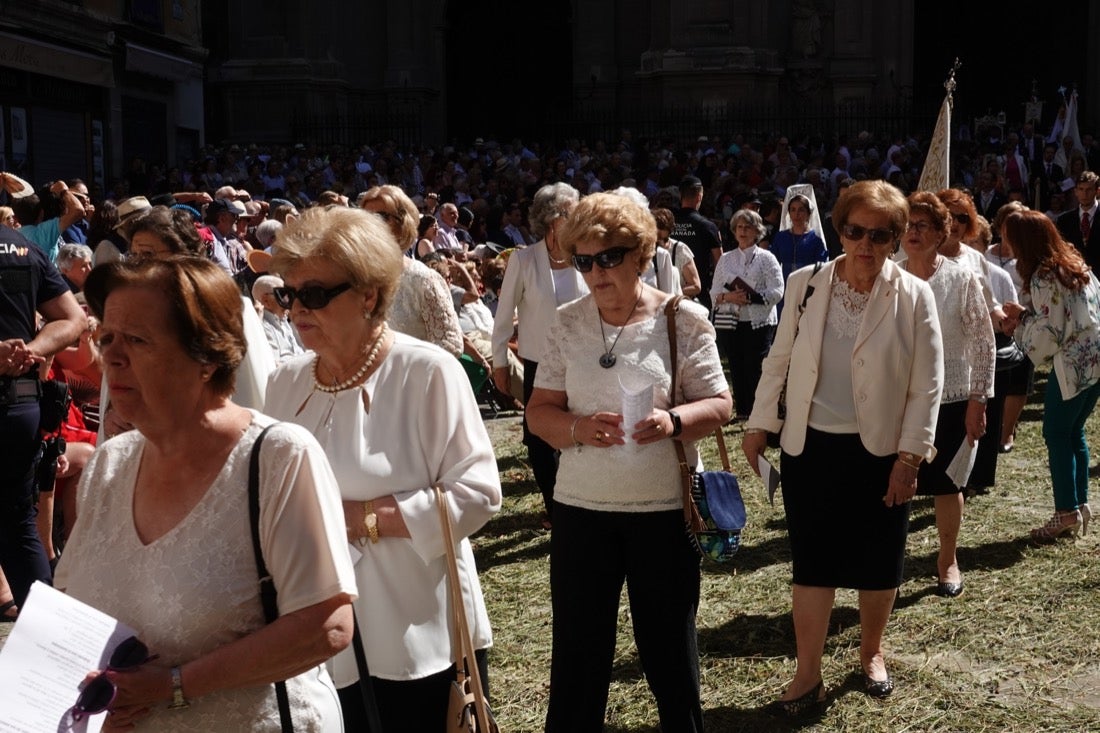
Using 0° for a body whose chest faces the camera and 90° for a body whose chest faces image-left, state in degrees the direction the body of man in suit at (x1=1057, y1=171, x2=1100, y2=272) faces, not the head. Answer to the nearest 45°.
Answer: approximately 0°

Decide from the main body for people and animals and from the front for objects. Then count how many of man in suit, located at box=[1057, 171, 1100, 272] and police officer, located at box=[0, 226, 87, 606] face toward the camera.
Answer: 1

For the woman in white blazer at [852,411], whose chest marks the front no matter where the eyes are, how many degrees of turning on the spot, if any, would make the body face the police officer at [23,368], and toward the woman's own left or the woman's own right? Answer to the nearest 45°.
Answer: approximately 90° to the woman's own right

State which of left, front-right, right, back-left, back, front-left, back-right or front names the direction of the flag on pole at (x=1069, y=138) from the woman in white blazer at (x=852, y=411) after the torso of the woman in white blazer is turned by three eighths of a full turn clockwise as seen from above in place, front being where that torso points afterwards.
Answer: front-right

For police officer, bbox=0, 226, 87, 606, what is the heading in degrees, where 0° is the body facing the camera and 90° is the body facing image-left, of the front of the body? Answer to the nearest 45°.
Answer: approximately 180°

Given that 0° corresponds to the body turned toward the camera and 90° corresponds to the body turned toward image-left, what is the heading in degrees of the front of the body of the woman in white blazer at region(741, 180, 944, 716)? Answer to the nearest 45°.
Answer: approximately 0°

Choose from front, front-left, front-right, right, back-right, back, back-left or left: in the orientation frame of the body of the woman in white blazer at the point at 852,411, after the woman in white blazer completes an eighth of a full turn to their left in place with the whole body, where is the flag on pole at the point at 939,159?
back-left

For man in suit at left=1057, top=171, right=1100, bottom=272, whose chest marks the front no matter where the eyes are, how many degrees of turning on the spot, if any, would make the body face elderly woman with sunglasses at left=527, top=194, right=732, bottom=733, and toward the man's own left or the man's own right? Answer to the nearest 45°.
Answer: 0° — they already face them
